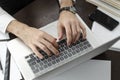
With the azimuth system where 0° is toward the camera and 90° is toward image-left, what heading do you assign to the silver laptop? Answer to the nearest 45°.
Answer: approximately 135°
